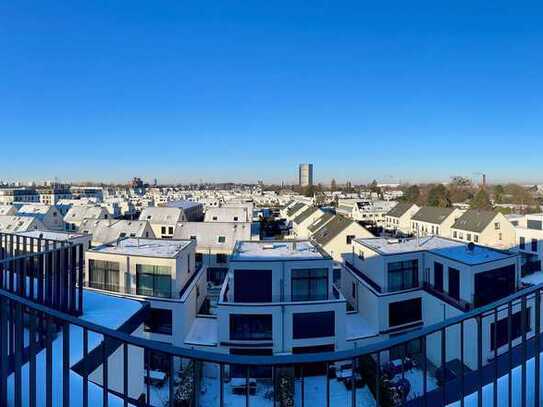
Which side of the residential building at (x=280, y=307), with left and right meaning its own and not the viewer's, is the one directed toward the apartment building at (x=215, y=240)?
back

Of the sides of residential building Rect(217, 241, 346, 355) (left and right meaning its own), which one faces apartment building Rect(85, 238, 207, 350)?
right

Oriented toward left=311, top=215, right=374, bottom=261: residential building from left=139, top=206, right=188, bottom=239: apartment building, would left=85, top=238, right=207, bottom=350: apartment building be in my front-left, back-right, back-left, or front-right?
front-right

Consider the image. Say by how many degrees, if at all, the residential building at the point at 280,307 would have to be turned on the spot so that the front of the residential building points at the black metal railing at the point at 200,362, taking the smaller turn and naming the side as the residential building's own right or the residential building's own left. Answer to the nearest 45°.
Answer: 0° — it already faces it

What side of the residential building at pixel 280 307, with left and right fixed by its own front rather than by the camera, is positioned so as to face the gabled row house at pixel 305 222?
back

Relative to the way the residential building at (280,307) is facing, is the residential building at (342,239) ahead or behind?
behind

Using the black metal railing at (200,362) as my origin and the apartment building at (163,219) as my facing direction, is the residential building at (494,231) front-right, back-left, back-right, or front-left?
front-right

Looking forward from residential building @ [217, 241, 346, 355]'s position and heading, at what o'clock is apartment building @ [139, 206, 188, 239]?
The apartment building is roughly at 5 o'clock from the residential building.

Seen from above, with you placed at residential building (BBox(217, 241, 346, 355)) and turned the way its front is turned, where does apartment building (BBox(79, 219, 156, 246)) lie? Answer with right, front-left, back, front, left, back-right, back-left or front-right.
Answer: back-right

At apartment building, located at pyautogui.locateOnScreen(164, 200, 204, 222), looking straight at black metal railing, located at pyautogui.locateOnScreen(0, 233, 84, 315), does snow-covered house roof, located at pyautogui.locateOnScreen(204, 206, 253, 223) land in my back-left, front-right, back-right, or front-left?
front-left

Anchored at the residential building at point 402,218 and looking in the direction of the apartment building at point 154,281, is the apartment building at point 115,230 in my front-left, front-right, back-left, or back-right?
front-right

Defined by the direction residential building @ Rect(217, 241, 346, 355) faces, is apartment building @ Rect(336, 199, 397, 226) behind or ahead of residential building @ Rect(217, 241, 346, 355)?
behind

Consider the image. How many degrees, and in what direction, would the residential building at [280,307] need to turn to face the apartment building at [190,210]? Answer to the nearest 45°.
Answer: approximately 180°

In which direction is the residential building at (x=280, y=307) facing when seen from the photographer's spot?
facing the viewer

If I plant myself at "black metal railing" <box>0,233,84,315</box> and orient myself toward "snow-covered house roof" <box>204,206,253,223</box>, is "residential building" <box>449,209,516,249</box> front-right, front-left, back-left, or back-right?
front-right

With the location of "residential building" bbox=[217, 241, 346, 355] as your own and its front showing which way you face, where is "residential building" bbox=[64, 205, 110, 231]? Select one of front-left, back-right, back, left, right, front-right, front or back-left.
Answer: back-right

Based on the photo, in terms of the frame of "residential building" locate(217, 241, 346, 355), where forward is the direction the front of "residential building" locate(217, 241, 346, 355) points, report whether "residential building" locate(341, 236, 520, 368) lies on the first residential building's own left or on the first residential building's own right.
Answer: on the first residential building's own left
